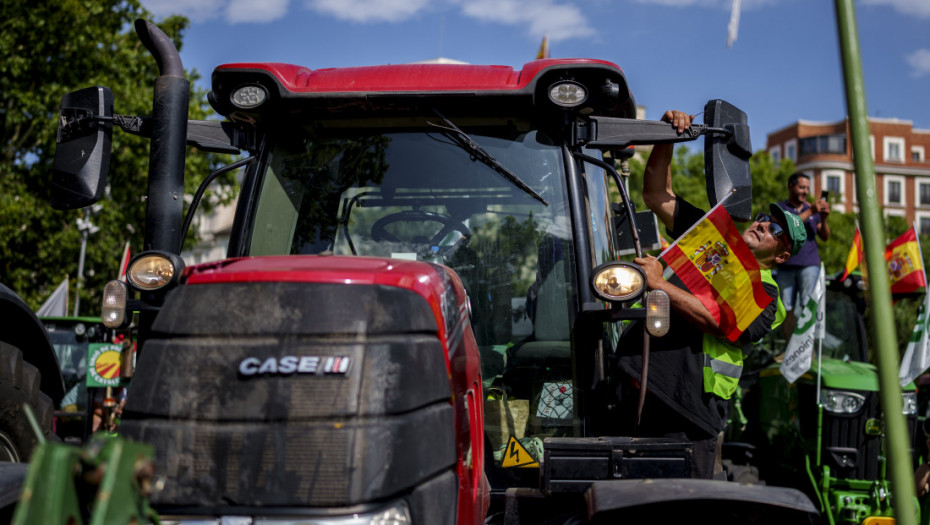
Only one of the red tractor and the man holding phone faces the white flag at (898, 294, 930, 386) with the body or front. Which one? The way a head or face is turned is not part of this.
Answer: the man holding phone

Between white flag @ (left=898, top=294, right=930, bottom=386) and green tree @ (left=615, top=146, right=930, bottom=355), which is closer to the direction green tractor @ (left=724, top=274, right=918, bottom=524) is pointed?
the white flag

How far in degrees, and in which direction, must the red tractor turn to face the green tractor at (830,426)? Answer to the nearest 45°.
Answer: approximately 135° to its left

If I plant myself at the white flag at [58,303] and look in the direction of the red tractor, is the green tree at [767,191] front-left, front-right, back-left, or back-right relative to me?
back-left

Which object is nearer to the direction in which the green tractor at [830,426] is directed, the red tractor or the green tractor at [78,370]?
the red tractor

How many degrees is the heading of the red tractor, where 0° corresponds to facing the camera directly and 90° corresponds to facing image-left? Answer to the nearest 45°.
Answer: approximately 0°

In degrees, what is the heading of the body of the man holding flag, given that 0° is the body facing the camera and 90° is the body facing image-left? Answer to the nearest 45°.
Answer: approximately 45°

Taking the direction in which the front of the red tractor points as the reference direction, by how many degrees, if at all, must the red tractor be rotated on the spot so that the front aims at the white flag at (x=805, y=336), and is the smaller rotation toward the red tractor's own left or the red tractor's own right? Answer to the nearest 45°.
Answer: approximately 135° to the red tractor's own left
